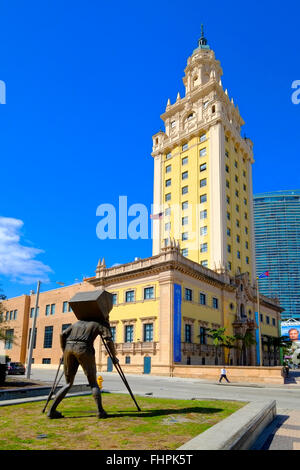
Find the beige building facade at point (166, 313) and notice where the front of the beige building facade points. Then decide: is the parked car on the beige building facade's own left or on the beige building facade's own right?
on the beige building facade's own right

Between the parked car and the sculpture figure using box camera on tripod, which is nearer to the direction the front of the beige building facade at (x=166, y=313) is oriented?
the sculpture figure using box camera on tripod

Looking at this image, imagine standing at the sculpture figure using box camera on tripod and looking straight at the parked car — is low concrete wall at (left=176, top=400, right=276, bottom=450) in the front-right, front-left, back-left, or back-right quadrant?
back-right

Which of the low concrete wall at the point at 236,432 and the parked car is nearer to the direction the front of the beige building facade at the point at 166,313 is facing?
the low concrete wall

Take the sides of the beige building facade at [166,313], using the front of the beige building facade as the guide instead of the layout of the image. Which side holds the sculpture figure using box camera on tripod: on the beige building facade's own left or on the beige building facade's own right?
on the beige building facade's own right
